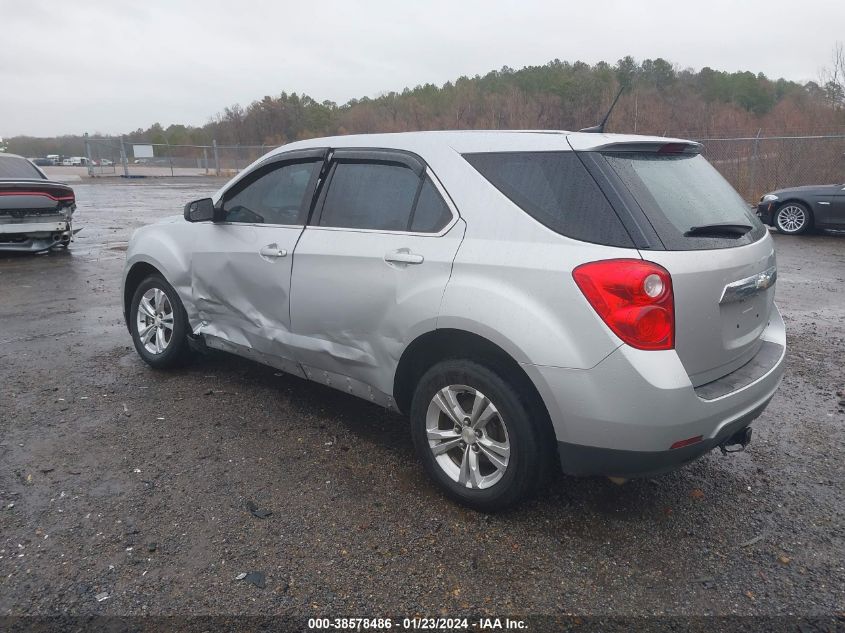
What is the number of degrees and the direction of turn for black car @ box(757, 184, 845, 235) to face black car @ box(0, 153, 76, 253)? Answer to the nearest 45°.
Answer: approximately 45° to its left

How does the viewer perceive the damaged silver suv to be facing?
facing away from the viewer and to the left of the viewer

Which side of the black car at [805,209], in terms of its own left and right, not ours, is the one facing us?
left

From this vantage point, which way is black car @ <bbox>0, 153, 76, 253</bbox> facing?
away from the camera

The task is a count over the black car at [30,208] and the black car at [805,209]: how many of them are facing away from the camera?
1

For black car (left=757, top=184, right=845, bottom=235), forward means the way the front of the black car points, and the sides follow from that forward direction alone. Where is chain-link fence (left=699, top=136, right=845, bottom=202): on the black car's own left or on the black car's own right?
on the black car's own right
